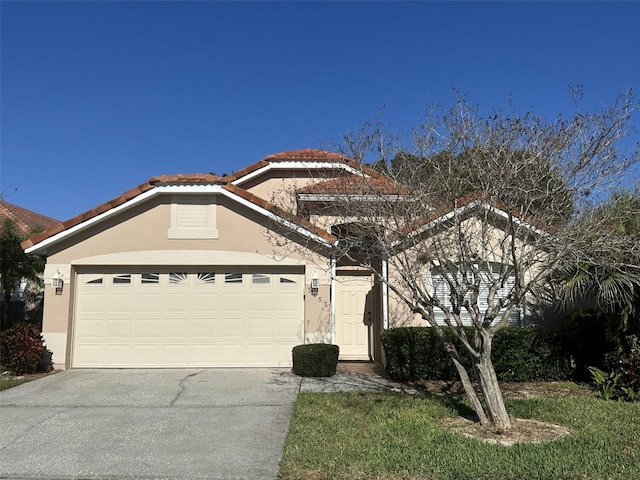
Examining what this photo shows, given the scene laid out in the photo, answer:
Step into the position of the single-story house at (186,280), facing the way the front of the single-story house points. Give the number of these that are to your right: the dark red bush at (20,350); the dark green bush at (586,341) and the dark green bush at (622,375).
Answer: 1

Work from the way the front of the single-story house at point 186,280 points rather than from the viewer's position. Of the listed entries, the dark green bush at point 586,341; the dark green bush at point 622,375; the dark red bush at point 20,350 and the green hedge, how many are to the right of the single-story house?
1

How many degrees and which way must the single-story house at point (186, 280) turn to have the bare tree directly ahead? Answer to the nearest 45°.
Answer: approximately 45° to its left

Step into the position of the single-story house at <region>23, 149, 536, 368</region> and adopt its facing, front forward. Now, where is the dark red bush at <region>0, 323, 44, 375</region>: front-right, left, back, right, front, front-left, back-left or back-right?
right

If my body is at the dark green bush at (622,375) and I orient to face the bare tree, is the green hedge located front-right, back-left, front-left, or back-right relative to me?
front-right

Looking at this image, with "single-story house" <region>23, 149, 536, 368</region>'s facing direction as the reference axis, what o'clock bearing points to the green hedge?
The green hedge is roughly at 10 o'clock from the single-story house.

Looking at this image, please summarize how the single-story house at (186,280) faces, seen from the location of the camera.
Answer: facing the viewer

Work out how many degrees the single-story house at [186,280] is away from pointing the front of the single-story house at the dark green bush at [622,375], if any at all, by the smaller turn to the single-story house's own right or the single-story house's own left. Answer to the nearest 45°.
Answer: approximately 45° to the single-story house's own left

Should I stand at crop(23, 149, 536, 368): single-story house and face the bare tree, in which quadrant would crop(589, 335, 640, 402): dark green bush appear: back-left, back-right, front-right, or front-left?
front-left
